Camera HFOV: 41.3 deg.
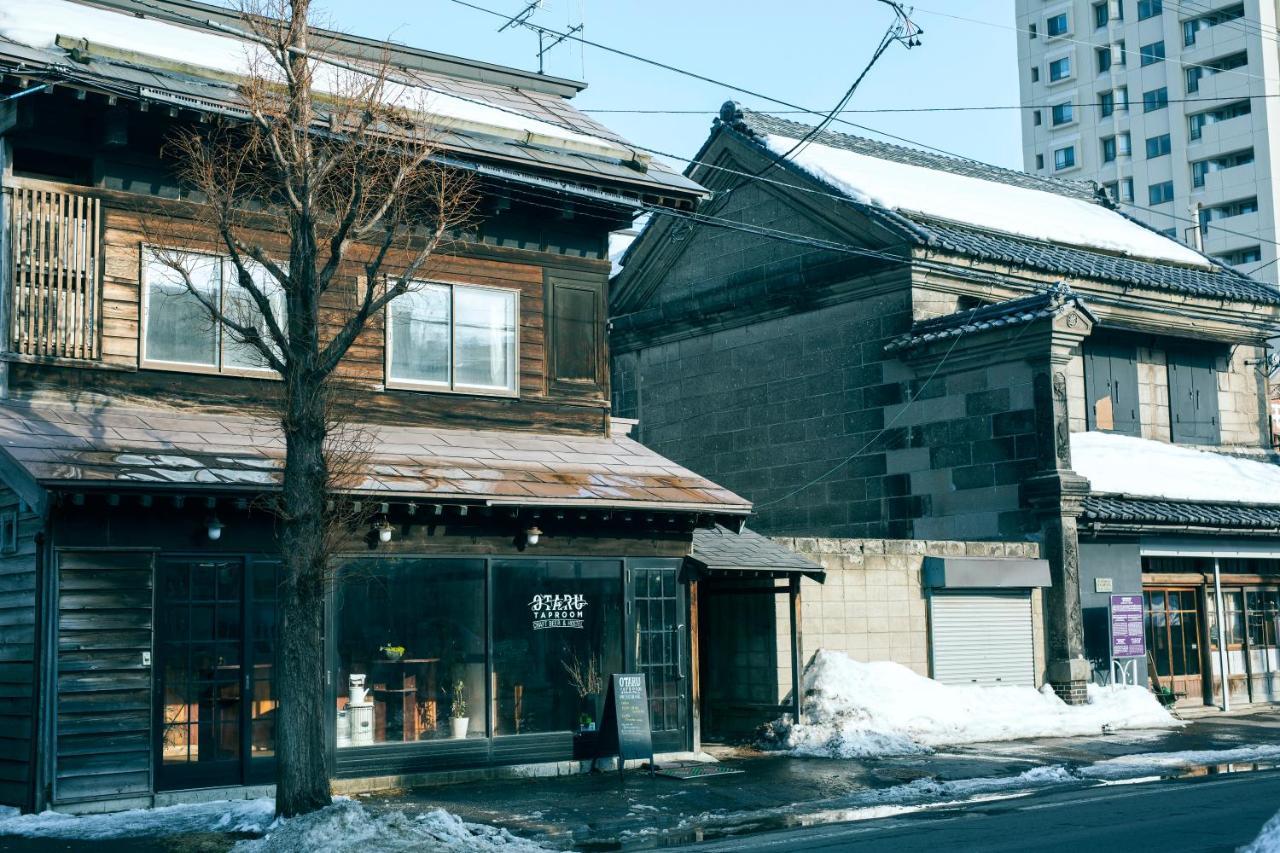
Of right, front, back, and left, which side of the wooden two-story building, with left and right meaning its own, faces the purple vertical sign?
left

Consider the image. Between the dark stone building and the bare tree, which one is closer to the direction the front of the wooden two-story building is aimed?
the bare tree

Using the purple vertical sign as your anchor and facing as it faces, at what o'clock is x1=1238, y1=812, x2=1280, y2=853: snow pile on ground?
The snow pile on ground is roughly at 12 o'clock from the purple vertical sign.

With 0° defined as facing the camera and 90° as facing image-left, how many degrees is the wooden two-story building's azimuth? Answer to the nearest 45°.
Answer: approximately 315°

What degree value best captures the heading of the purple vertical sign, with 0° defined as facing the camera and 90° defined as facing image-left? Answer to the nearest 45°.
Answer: approximately 0°

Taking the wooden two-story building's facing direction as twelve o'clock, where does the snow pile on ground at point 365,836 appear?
The snow pile on ground is roughly at 1 o'clock from the wooden two-story building.
